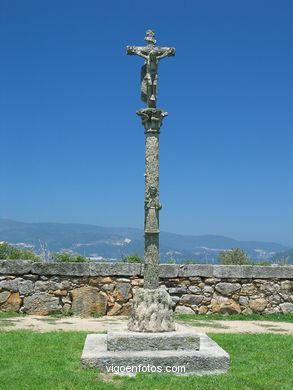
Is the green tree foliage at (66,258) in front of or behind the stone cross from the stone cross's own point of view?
behind

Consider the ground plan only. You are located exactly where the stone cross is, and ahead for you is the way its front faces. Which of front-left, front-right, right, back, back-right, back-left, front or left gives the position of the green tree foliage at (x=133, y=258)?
back

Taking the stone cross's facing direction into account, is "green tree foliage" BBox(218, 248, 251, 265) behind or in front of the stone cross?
behind

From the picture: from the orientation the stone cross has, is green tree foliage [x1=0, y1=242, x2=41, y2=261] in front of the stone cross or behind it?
behind

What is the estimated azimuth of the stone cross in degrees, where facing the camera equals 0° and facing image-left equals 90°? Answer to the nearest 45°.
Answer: approximately 0°

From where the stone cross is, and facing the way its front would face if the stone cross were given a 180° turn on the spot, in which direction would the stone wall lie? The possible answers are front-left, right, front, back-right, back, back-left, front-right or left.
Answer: front
